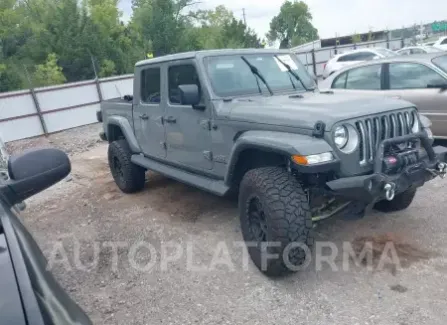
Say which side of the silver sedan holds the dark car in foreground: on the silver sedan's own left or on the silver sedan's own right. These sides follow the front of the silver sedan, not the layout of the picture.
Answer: on the silver sedan's own right

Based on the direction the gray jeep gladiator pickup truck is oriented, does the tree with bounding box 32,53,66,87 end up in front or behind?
behind

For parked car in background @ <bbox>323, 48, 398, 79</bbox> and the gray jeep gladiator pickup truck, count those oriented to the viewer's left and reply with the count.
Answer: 0

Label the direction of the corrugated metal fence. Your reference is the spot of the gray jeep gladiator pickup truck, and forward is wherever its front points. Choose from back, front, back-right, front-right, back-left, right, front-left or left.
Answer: back

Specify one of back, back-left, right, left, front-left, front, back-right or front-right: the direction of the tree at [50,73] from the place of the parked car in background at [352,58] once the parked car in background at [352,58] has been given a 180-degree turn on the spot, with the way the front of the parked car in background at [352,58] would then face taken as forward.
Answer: front

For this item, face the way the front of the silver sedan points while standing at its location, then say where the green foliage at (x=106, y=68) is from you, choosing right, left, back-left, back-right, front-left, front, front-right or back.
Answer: back
